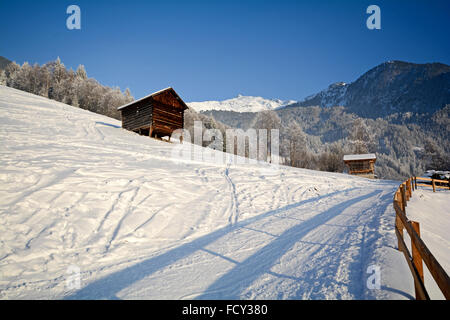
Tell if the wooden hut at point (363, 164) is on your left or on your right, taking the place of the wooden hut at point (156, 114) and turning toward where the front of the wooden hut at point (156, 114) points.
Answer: on your left

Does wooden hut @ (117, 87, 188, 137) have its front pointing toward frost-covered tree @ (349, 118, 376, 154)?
no

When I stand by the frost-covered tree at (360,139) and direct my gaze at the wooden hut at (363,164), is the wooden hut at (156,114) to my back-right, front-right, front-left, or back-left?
front-right

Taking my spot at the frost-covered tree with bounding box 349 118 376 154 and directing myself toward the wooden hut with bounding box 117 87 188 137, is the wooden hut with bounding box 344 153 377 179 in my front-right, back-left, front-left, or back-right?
front-left

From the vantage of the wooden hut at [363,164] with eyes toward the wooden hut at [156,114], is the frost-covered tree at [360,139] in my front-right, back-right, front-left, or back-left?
back-right

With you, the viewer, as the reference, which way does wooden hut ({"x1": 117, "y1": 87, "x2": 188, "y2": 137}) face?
facing the viewer and to the right of the viewer
